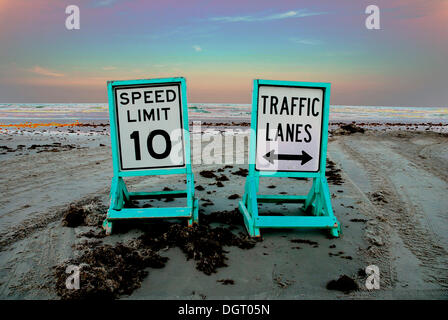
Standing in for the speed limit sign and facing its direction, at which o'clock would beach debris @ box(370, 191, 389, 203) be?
The beach debris is roughly at 9 o'clock from the speed limit sign.

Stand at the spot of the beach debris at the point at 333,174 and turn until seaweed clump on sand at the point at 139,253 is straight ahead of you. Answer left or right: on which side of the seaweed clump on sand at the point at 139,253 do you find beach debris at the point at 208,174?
right

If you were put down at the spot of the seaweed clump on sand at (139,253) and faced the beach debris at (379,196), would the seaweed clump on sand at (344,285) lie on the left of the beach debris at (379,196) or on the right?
right

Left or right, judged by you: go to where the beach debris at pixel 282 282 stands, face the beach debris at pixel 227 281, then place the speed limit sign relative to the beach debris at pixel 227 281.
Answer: right

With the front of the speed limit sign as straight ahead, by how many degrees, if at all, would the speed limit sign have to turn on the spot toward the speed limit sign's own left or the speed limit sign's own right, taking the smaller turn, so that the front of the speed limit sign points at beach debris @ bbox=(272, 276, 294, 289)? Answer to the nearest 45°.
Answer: approximately 45° to the speed limit sign's own left

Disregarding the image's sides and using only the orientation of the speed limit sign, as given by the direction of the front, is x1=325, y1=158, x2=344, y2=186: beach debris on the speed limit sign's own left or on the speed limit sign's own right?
on the speed limit sign's own left

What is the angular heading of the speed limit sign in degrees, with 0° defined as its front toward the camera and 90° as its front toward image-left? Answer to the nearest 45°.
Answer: approximately 0°

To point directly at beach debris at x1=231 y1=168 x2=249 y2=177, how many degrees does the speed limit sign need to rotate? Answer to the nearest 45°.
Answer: approximately 135° to its left

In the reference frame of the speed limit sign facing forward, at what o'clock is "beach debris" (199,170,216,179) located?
The beach debris is roughly at 7 o'clock from the speed limit sign.
